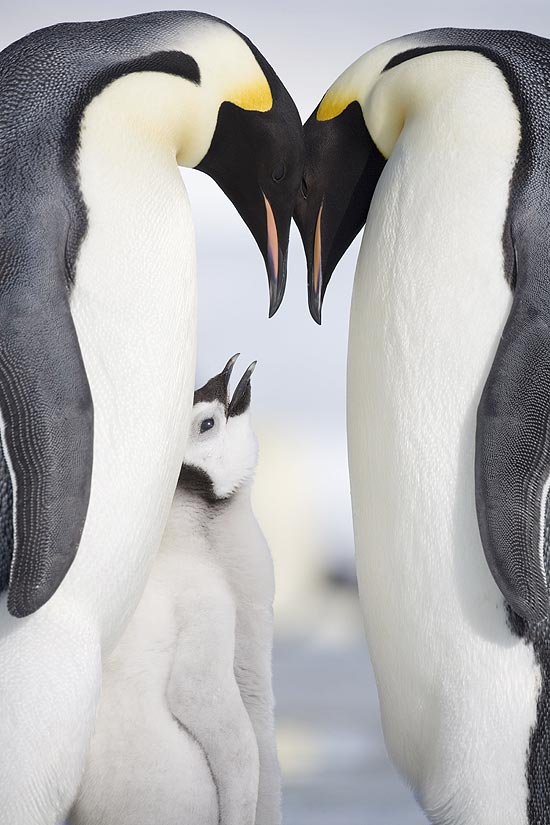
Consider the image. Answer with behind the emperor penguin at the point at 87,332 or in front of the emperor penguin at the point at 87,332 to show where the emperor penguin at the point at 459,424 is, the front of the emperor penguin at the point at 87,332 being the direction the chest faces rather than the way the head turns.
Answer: in front

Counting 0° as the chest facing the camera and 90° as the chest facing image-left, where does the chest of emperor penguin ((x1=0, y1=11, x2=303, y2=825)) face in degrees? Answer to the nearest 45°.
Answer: approximately 270°
